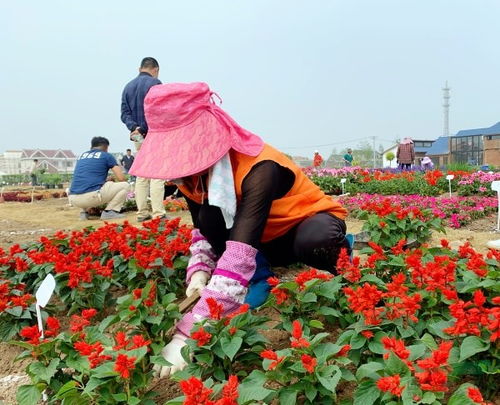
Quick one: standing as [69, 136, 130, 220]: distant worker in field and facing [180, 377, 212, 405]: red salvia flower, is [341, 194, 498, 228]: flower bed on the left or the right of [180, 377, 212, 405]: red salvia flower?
left

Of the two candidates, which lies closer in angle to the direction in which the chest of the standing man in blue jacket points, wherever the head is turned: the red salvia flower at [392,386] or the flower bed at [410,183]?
the flower bed

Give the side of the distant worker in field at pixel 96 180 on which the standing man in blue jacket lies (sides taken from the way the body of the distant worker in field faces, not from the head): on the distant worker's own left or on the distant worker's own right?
on the distant worker's own right

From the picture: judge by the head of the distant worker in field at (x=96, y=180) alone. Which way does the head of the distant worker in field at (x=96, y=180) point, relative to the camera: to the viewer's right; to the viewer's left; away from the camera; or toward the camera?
away from the camera

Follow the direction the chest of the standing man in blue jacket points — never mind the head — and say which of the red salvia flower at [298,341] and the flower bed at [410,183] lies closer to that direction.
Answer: the flower bed
